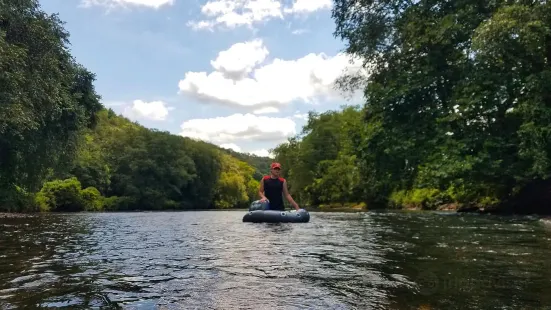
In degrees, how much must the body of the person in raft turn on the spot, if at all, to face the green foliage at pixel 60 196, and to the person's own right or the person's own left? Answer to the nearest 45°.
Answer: approximately 135° to the person's own right

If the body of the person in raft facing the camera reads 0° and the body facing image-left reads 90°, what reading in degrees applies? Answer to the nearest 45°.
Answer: approximately 0°
